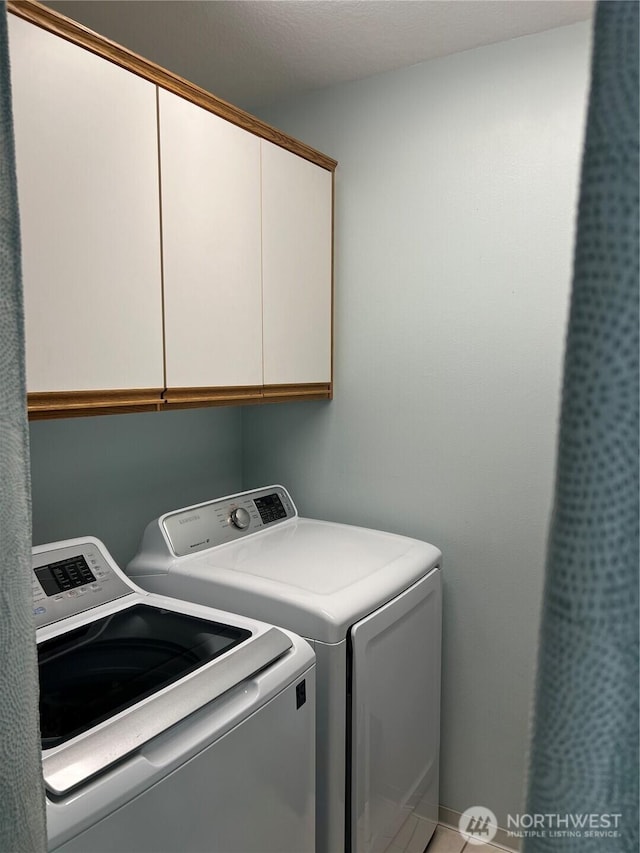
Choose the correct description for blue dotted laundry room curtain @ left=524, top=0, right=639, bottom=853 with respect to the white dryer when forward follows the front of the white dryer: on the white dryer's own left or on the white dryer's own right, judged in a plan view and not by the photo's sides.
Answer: on the white dryer's own right

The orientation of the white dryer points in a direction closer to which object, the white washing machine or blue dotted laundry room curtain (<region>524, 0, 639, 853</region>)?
the blue dotted laundry room curtain

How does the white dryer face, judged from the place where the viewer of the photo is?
facing the viewer and to the right of the viewer

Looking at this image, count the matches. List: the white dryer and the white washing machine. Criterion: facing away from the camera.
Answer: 0

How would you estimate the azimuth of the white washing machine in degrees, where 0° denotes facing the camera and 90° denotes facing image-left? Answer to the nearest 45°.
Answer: approximately 315°

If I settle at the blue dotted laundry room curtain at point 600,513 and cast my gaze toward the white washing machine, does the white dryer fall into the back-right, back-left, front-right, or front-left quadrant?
front-right

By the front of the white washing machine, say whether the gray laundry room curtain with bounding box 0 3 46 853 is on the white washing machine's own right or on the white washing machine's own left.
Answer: on the white washing machine's own right

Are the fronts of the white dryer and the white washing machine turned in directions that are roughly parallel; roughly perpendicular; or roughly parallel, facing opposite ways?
roughly parallel

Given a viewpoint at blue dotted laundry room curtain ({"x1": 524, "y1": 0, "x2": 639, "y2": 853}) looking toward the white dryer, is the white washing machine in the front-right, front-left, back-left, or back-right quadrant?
front-left

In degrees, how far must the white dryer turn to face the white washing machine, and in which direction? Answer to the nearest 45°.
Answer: approximately 90° to its right

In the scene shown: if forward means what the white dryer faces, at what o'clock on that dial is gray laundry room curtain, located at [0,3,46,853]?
The gray laundry room curtain is roughly at 2 o'clock from the white dryer.
